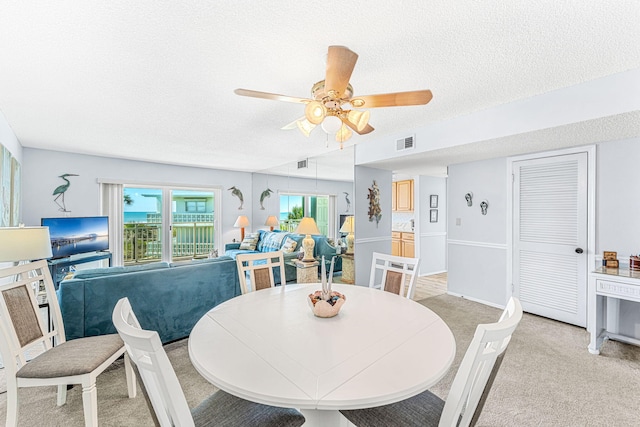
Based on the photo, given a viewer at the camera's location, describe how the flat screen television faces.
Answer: facing the viewer and to the right of the viewer

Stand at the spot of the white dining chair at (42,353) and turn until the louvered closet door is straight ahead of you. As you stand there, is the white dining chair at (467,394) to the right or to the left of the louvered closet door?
right

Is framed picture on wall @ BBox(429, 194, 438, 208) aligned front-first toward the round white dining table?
yes

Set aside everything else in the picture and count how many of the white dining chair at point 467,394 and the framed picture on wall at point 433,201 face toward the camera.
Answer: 1

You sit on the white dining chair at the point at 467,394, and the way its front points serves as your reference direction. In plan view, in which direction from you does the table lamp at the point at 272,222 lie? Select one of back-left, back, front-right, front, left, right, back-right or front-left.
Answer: front

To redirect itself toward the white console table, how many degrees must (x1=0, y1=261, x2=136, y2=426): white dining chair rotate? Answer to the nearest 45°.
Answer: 0° — it already faces it

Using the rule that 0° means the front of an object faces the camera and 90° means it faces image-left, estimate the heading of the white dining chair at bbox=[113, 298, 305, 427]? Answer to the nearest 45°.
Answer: approximately 225°

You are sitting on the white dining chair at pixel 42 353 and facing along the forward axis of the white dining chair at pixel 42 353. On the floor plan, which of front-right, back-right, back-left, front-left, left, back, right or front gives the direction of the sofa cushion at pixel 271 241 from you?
left

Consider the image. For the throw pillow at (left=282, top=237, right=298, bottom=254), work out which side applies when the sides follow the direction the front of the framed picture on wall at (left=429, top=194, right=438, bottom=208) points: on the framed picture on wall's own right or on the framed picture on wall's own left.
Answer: on the framed picture on wall's own right

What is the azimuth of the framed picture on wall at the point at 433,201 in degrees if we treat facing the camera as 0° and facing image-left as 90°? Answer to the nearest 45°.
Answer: approximately 0°

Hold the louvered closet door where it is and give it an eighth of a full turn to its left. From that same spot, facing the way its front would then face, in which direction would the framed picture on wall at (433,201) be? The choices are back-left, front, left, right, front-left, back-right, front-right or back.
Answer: back-right

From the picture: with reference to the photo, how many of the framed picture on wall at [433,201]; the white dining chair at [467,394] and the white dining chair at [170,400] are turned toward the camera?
1

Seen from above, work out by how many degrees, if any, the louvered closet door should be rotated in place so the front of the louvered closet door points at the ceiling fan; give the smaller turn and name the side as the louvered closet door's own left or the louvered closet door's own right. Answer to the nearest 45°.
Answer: approximately 45° to the louvered closet door's own left

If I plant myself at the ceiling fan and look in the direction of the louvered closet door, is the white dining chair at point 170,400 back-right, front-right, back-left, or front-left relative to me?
back-right

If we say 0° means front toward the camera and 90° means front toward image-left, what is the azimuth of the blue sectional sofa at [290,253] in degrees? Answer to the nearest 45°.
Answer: approximately 45°
